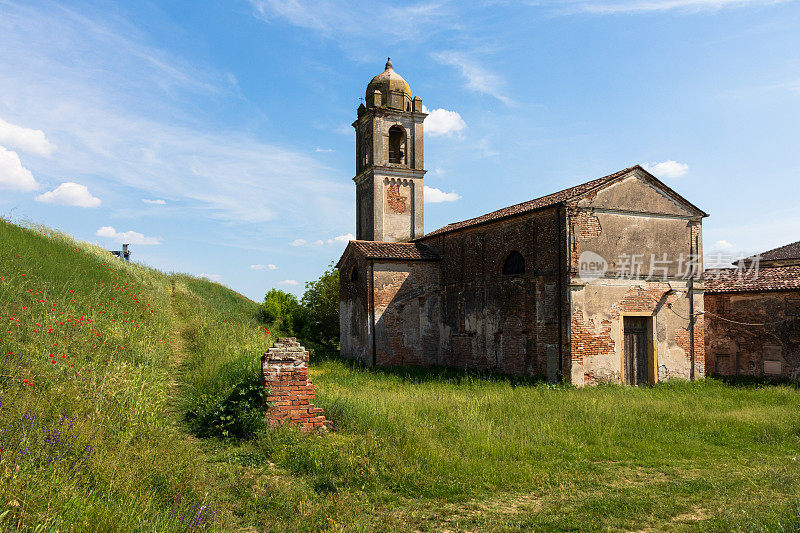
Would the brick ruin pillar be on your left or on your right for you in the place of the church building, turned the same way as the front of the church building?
on your right

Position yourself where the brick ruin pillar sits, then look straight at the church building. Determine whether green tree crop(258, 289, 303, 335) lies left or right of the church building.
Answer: left

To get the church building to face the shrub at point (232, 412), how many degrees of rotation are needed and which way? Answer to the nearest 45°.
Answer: approximately 90° to its right

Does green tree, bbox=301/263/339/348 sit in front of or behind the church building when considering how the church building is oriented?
behind

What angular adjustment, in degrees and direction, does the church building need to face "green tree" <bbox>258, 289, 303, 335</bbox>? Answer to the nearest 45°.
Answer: approximately 180°

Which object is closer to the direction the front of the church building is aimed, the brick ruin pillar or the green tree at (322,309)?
the brick ruin pillar

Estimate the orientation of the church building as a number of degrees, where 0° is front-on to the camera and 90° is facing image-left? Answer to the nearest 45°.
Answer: approximately 315°

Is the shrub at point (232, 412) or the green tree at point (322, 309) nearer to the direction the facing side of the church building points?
the shrub
